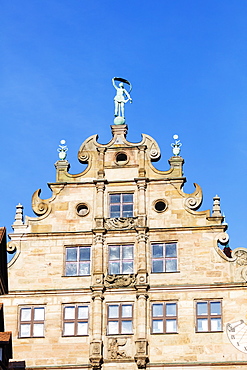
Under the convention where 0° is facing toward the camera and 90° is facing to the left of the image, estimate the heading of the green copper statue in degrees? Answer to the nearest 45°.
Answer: approximately 0°
